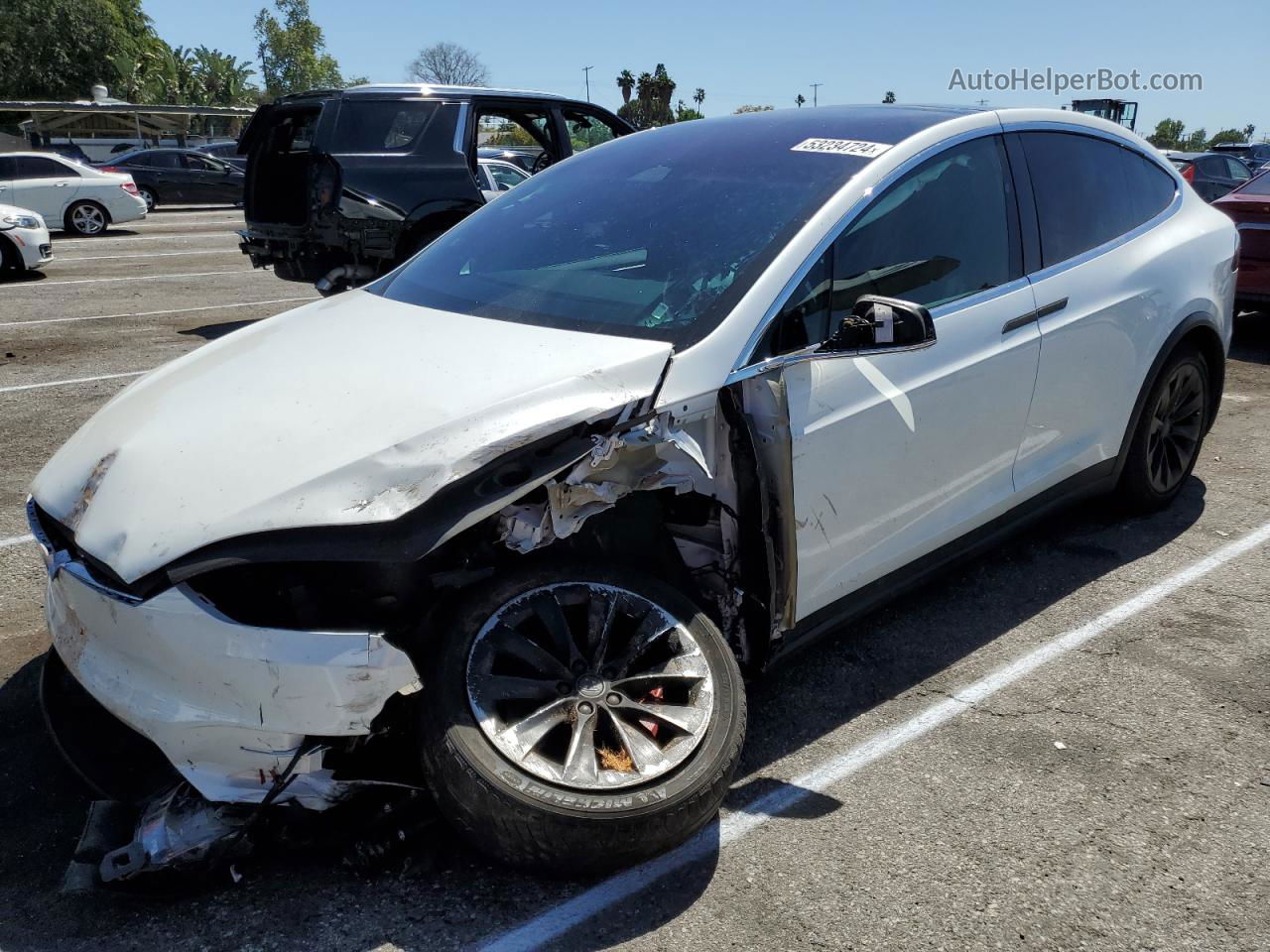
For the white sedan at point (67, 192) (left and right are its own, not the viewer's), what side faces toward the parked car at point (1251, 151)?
back

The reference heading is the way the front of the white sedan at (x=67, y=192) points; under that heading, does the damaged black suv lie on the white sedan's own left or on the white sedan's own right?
on the white sedan's own left

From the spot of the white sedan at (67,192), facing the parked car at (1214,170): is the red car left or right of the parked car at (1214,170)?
right

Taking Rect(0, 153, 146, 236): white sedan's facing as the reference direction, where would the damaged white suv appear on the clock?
The damaged white suv is roughly at 9 o'clock from the white sedan.

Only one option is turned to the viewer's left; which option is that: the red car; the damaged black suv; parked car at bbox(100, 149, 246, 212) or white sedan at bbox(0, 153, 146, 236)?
the white sedan

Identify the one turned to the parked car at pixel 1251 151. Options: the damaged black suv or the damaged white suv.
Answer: the damaged black suv

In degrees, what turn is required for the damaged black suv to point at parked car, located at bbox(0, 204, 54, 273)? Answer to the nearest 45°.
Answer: approximately 90° to its left

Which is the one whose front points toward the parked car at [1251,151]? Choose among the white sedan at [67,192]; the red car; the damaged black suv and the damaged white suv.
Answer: the damaged black suv

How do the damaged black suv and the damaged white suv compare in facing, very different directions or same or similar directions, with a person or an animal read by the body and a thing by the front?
very different directions

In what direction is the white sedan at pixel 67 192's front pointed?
to the viewer's left

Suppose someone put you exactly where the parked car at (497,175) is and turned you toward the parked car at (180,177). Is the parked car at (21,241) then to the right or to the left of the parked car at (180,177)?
left

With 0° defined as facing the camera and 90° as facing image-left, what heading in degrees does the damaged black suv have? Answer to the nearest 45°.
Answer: approximately 225°

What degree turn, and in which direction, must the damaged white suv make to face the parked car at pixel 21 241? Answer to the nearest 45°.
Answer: approximately 90° to its right
